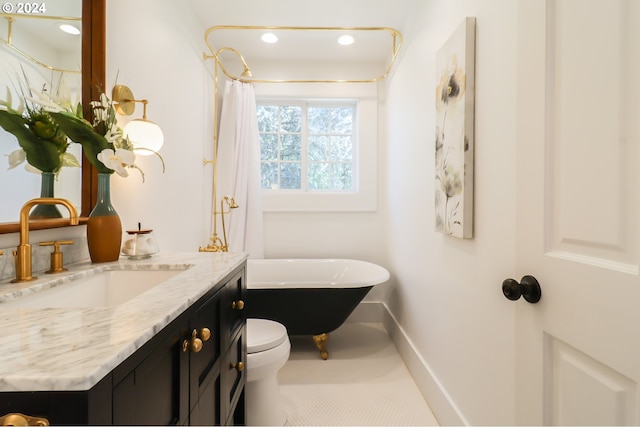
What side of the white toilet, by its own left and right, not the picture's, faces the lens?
right

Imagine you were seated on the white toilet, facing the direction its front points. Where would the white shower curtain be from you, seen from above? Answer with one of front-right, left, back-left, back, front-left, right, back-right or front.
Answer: left

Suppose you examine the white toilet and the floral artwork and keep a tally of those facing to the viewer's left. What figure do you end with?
1

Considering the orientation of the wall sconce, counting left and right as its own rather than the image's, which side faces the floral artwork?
front

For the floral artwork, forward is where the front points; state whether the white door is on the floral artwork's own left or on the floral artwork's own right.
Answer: on the floral artwork's own left

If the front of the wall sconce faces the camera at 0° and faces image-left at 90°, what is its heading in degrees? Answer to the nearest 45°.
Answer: approximately 315°

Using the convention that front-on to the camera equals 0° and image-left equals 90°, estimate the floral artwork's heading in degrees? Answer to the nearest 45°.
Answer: approximately 90°

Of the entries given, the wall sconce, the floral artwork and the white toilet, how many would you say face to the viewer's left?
1

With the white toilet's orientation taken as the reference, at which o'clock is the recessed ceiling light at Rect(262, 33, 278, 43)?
The recessed ceiling light is roughly at 9 o'clock from the white toilet.
